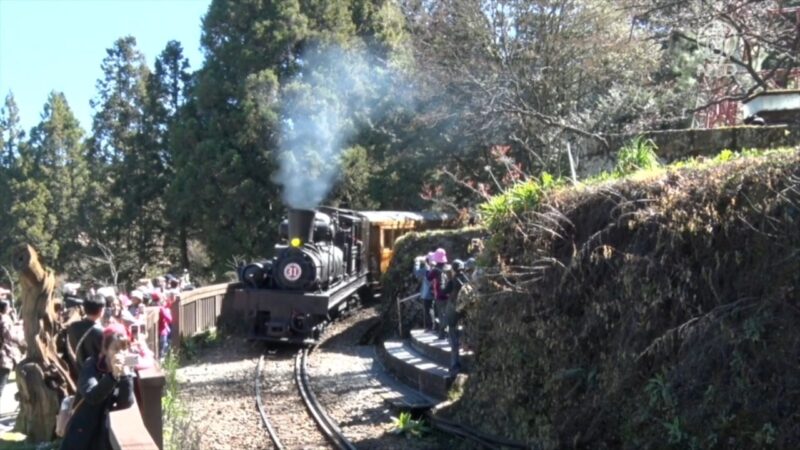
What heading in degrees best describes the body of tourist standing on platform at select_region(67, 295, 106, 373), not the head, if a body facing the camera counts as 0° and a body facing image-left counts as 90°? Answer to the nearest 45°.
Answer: approximately 225°

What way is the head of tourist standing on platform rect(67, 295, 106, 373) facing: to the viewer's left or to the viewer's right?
to the viewer's right

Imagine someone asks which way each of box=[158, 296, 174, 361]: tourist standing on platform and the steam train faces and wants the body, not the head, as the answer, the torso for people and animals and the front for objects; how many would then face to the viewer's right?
1

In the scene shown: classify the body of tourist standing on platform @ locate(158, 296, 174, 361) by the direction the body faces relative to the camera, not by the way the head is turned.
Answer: to the viewer's right

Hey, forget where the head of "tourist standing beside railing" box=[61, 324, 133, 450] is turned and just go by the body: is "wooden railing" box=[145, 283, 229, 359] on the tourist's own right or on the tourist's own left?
on the tourist's own left

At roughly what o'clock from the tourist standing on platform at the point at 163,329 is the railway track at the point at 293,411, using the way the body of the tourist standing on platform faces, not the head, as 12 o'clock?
The railway track is roughly at 2 o'clock from the tourist standing on platform.

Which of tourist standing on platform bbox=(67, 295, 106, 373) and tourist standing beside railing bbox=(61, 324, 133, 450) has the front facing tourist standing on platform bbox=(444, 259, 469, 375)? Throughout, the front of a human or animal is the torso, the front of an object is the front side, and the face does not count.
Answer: tourist standing on platform bbox=(67, 295, 106, 373)

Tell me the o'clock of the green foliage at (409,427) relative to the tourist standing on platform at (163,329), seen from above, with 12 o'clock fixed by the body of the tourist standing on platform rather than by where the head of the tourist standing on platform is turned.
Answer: The green foliage is roughly at 2 o'clock from the tourist standing on platform.

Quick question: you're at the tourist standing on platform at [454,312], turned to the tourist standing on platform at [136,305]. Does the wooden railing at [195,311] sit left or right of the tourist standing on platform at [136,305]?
right

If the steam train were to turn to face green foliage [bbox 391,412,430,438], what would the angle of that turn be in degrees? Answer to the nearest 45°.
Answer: approximately 45° to its left
